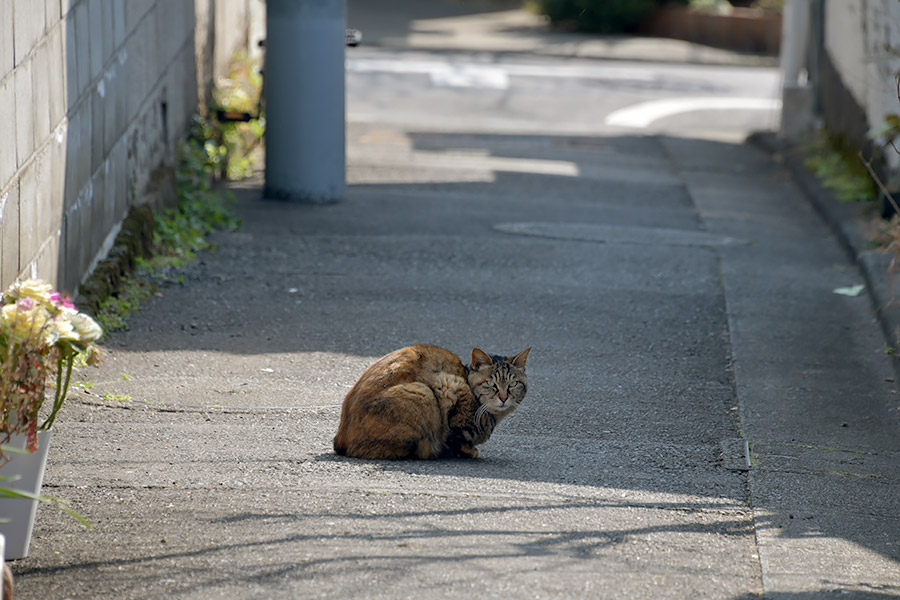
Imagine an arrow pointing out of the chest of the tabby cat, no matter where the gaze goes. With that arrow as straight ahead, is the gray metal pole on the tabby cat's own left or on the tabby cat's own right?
on the tabby cat's own left

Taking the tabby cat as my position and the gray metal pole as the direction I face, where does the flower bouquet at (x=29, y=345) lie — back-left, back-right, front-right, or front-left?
back-left

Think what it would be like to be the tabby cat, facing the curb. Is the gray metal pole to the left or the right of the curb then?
left

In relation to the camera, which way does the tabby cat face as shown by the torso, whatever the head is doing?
to the viewer's right

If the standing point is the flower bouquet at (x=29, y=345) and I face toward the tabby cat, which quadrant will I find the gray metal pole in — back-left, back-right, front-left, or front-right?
front-left

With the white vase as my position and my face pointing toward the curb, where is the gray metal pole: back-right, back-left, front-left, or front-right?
front-left

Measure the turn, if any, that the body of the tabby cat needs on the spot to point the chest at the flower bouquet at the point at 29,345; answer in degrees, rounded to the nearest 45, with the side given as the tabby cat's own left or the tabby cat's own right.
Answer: approximately 135° to the tabby cat's own right

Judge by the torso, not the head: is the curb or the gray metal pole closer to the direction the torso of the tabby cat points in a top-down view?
the curb

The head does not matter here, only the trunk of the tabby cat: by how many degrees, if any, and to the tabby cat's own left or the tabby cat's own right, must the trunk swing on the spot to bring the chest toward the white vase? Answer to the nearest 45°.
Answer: approximately 135° to the tabby cat's own right
